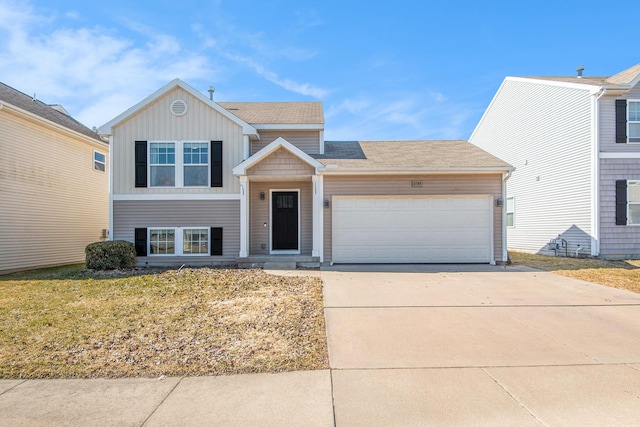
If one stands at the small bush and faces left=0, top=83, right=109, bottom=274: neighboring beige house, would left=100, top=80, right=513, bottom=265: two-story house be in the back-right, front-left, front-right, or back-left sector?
back-right

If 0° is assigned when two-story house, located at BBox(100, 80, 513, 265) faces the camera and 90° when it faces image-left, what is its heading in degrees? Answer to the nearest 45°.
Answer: approximately 0°

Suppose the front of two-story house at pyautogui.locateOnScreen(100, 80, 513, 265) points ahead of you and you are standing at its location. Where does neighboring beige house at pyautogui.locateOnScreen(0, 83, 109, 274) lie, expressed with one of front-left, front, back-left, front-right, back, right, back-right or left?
right

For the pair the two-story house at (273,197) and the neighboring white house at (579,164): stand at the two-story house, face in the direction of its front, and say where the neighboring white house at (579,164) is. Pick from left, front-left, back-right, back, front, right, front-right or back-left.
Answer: left

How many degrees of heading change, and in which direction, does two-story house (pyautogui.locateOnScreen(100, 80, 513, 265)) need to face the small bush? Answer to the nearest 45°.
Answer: approximately 90° to its right

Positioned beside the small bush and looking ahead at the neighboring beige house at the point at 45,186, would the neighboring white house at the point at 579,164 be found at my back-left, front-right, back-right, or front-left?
back-right
